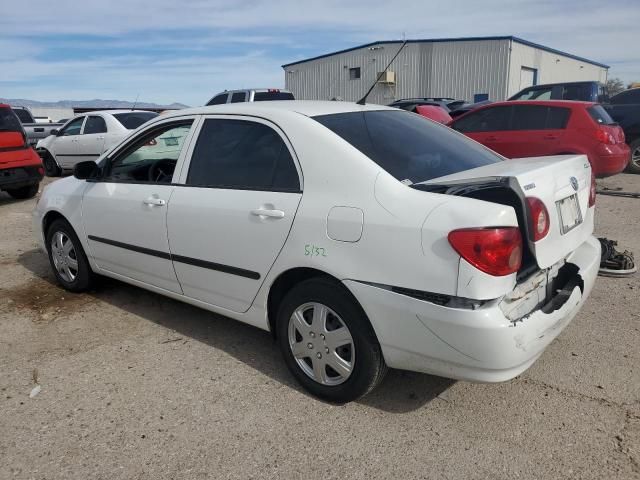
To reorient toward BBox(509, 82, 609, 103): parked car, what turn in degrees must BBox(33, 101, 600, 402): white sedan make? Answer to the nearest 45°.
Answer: approximately 90° to its right

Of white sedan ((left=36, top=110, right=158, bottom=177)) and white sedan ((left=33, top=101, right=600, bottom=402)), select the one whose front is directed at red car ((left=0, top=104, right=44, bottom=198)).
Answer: white sedan ((left=33, top=101, right=600, bottom=402))

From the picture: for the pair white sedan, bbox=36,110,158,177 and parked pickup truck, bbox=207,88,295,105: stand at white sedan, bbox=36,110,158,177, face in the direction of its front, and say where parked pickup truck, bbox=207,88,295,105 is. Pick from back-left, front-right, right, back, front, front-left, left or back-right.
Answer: back-right

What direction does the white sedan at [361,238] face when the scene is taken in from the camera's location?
facing away from the viewer and to the left of the viewer

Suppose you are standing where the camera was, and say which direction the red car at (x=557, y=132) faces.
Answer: facing away from the viewer and to the left of the viewer

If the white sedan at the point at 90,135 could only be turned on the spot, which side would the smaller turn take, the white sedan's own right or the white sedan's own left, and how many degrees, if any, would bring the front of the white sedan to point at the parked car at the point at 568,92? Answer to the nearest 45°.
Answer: approximately 135° to the white sedan's own right

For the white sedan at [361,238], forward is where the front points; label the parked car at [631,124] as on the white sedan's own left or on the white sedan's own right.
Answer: on the white sedan's own right

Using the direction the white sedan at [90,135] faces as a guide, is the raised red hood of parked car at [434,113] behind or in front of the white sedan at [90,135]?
behind

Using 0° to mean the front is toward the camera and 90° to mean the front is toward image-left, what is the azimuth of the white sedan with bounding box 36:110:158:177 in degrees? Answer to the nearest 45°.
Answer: approximately 135°

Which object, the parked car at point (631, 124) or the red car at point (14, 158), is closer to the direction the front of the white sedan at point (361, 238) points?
the red car
